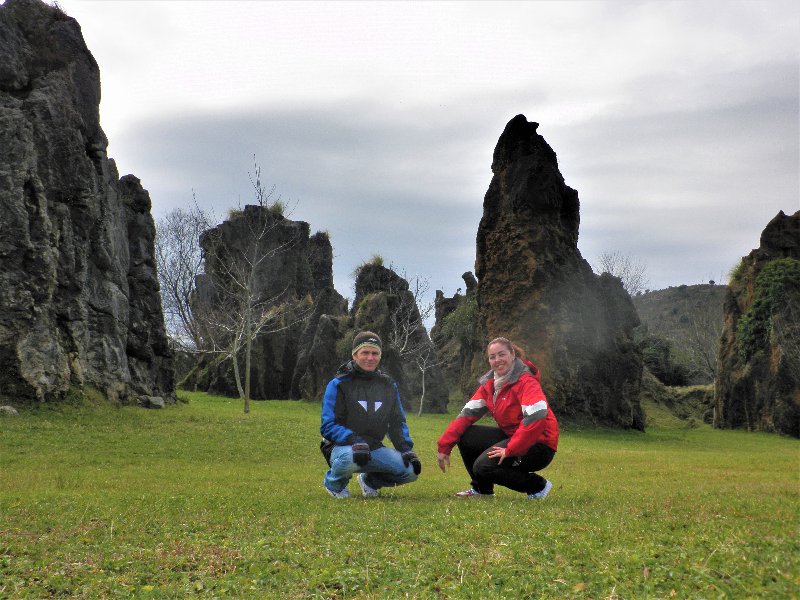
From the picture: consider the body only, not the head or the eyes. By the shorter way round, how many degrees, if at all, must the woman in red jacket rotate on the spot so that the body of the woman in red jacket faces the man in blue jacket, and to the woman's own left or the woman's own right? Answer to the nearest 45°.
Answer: approximately 45° to the woman's own right

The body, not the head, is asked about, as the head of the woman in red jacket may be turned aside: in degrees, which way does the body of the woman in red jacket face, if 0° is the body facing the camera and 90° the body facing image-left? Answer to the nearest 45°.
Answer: approximately 45°

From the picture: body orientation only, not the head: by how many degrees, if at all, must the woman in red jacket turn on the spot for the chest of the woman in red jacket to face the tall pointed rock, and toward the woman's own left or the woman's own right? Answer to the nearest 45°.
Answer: approximately 135° to the woman's own right

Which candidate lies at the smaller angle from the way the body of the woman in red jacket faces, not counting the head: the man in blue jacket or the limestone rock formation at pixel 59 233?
the man in blue jacket

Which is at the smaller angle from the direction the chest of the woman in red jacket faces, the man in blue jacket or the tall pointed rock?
the man in blue jacket

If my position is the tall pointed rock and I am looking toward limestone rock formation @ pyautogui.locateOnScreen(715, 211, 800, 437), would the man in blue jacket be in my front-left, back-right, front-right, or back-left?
back-right

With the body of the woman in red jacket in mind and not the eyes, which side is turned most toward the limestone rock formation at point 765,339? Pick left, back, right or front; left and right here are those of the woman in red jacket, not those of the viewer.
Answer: back

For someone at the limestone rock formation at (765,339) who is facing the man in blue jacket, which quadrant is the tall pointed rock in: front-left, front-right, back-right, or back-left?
front-right

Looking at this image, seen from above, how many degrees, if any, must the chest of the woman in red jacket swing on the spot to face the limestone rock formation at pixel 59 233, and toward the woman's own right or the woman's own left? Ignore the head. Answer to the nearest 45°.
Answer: approximately 90° to the woman's own right
